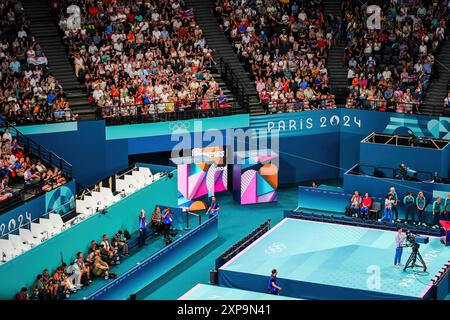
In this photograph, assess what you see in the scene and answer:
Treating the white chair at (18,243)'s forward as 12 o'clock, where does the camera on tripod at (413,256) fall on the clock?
The camera on tripod is roughly at 11 o'clock from the white chair.

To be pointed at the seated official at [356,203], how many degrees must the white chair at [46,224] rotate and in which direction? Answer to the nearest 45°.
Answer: approximately 45° to its left

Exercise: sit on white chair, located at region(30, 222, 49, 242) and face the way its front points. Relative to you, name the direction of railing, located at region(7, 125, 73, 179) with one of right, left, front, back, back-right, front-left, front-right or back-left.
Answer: back-left

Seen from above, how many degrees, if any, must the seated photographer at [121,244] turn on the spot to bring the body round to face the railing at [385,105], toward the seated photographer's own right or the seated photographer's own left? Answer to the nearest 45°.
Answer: approximately 90° to the seated photographer's own left

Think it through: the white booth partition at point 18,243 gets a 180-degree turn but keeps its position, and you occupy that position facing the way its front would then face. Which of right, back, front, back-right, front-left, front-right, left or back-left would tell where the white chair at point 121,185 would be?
right

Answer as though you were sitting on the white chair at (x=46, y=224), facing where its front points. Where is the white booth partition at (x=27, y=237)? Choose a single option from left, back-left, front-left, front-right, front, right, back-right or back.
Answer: right

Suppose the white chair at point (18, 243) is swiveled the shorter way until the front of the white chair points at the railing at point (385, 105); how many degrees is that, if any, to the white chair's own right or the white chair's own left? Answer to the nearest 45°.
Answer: approximately 90° to the white chair's own left

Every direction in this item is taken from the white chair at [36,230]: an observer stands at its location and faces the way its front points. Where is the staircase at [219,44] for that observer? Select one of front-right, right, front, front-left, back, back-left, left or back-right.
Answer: left
